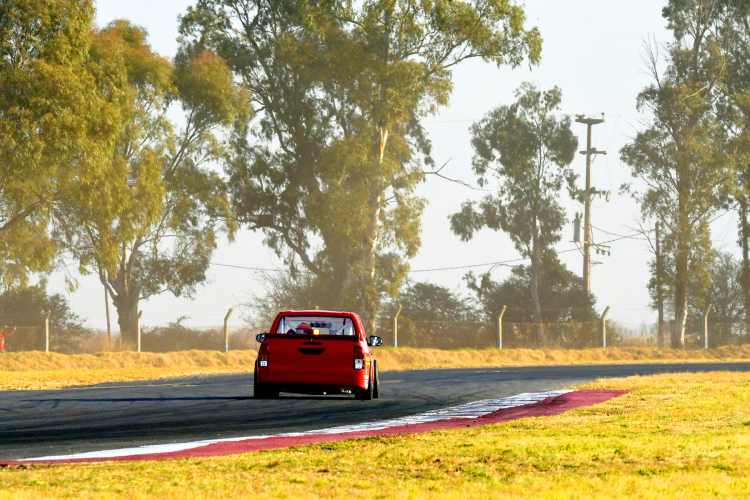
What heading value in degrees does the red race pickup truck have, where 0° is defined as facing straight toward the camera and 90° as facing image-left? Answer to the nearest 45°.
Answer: approximately 180°

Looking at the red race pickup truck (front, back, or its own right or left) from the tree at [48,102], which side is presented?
front
